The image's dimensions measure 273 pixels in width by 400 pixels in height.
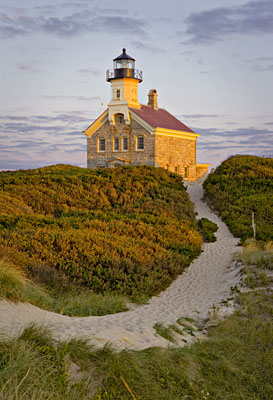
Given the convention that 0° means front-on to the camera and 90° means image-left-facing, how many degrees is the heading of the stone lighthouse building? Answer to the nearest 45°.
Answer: approximately 45°

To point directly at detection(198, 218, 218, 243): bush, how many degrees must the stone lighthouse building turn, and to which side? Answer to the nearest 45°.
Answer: approximately 45° to its left
